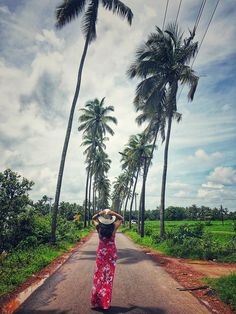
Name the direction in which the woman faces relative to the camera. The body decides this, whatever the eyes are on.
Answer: away from the camera

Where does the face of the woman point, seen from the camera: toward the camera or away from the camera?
away from the camera

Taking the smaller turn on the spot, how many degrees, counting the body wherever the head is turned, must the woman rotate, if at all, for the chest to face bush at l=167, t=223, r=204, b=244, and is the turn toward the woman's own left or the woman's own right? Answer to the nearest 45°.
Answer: approximately 45° to the woman's own right
